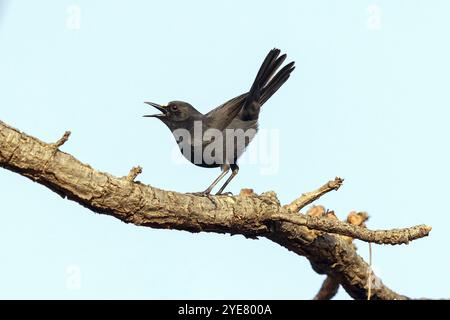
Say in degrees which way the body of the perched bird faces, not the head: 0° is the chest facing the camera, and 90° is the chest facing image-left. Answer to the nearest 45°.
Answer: approximately 90°
